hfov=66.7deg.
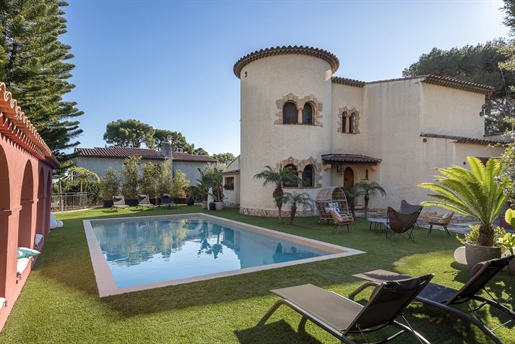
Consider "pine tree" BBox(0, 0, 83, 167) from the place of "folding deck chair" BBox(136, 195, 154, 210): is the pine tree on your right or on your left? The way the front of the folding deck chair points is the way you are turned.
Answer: on your right

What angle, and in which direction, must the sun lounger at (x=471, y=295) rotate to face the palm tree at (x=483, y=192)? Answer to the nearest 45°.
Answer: approximately 45° to its right

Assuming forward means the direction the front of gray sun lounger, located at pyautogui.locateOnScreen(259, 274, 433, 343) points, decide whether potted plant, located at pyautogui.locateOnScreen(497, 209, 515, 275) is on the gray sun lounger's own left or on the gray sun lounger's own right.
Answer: on the gray sun lounger's own right

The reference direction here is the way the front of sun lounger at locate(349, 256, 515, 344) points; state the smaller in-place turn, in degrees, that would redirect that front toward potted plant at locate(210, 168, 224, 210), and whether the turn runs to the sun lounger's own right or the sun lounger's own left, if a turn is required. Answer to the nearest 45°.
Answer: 0° — it already faces it

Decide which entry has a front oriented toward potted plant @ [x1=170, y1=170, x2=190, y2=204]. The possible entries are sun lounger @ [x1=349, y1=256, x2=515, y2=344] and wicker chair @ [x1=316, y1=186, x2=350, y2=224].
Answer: the sun lounger

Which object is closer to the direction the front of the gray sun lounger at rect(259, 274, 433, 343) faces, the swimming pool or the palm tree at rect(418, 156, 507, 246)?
the swimming pool

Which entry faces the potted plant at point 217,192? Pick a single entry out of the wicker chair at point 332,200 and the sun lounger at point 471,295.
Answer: the sun lounger

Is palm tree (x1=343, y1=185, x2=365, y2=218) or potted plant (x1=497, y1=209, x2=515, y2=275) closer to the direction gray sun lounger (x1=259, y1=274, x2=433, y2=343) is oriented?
the palm tree

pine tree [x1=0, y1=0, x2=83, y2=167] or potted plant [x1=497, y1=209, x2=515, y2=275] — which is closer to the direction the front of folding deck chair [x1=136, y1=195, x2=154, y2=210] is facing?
the potted plant

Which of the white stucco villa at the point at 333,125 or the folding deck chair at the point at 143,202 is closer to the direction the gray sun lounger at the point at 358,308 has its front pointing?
the folding deck chair
